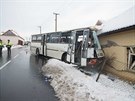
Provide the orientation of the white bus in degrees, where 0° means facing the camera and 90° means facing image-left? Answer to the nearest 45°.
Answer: approximately 315°
